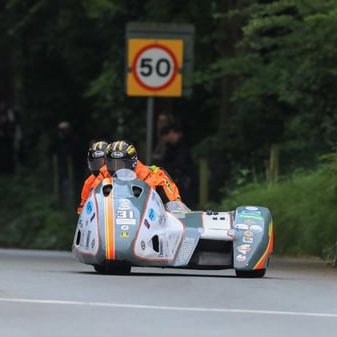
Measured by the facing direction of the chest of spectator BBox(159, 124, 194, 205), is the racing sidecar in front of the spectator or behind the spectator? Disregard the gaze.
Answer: in front

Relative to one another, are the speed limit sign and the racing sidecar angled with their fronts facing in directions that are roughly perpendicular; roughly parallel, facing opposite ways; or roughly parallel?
roughly parallel

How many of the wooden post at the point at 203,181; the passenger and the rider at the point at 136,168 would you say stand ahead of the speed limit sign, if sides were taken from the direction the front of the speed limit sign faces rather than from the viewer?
2

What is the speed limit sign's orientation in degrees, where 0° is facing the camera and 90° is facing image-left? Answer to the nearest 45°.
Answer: approximately 0°

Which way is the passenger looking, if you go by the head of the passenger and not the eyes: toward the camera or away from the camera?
toward the camera

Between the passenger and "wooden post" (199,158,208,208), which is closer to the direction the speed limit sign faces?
the passenger

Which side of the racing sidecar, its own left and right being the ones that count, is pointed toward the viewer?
front

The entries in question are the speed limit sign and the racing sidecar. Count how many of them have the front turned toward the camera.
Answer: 2

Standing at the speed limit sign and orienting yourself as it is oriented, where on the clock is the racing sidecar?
The racing sidecar is roughly at 12 o'clock from the speed limit sign.

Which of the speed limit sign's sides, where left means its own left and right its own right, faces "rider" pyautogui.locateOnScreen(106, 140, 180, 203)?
front

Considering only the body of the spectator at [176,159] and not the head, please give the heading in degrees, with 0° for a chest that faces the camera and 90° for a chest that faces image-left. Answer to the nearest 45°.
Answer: approximately 45°
